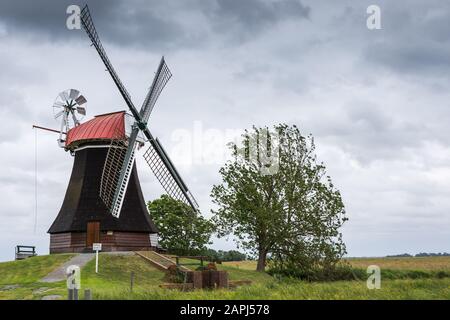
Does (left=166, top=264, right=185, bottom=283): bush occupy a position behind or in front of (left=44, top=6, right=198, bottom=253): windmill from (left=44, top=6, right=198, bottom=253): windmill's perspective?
in front

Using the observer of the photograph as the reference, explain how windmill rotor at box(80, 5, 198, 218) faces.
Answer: facing the viewer and to the right of the viewer

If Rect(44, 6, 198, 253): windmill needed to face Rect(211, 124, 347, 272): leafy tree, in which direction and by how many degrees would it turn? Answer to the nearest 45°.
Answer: approximately 45° to its left
